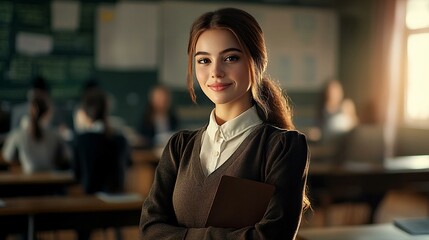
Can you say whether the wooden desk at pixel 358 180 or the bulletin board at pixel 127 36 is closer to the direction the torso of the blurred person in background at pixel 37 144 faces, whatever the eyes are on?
the bulletin board

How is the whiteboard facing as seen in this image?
toward the camera

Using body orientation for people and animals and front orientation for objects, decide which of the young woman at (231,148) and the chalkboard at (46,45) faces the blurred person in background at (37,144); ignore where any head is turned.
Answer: the chalkboard

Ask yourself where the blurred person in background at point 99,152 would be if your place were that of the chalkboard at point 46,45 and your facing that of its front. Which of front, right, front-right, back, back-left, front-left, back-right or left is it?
front

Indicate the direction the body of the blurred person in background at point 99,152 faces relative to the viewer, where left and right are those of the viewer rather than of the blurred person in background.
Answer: facing away from the viewer and to the left of the viewer

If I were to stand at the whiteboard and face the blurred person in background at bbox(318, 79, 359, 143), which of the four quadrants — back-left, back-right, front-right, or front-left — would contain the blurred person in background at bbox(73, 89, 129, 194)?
front-right

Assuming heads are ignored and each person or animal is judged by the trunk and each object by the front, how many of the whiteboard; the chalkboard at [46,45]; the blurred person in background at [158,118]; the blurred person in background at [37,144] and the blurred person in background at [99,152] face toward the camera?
3

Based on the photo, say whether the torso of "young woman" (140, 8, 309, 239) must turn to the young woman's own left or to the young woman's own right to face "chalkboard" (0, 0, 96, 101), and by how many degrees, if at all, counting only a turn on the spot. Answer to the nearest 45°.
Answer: approximately 135° to the young woman's own right

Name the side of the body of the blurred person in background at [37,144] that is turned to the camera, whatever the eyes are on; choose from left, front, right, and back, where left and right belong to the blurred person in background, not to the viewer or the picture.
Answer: back

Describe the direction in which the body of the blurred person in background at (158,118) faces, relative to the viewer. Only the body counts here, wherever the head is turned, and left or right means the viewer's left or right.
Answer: facing the viewer

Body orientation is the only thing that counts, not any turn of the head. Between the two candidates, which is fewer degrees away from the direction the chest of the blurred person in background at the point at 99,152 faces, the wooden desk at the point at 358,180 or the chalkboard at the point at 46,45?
the chalkboard

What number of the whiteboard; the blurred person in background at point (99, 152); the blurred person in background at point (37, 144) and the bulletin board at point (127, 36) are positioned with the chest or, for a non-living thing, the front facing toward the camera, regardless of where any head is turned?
2
